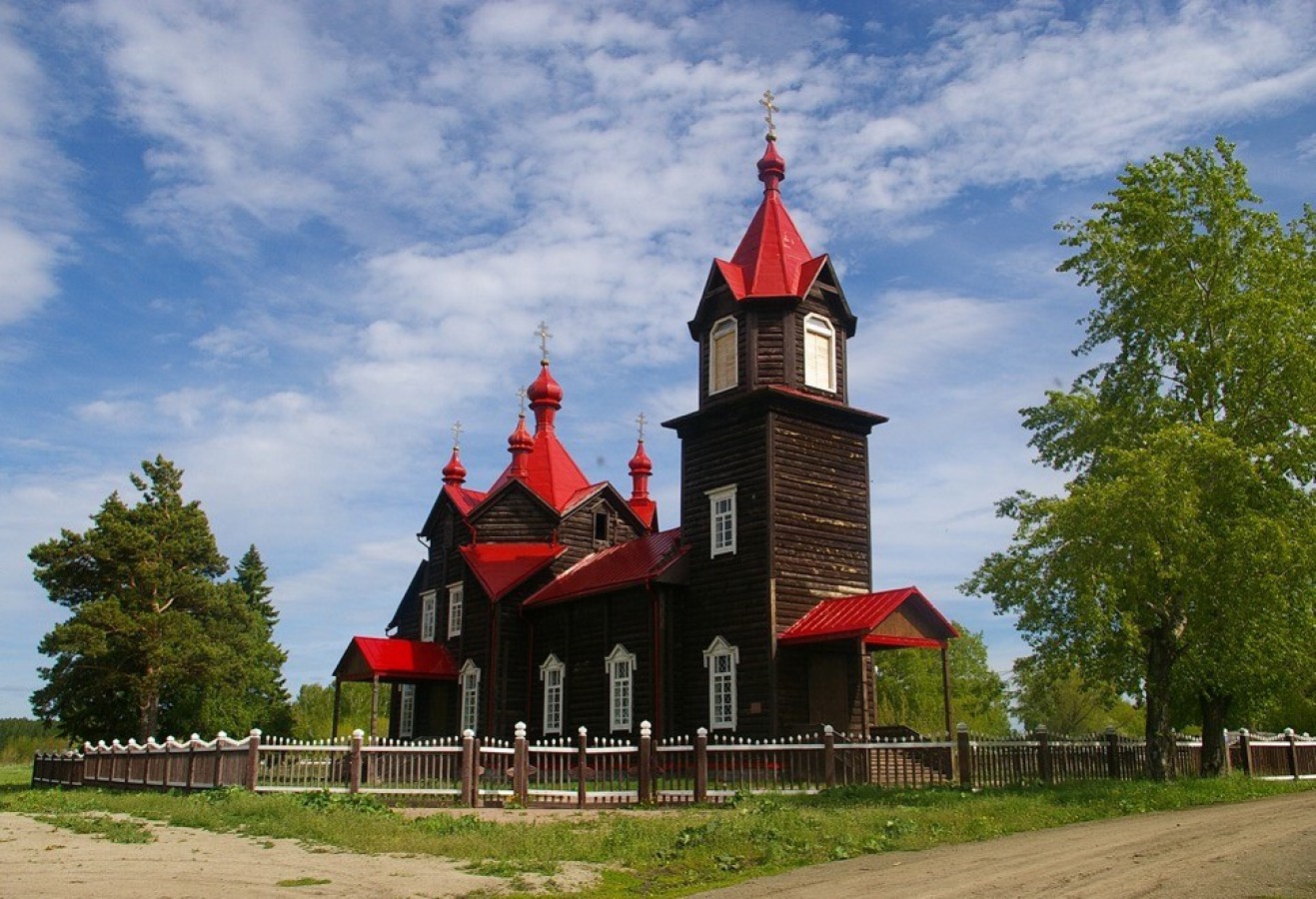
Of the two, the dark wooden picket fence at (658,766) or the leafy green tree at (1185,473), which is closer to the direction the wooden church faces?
the leafy green tree

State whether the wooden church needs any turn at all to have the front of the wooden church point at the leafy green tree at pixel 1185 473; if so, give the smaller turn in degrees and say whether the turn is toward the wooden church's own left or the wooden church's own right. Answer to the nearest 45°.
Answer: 0° — it already faces it

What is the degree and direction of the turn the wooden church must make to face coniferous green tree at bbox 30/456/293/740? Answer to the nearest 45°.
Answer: approximately 180°

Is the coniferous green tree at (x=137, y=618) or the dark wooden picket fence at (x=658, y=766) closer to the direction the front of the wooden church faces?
the dark wooden picket fence

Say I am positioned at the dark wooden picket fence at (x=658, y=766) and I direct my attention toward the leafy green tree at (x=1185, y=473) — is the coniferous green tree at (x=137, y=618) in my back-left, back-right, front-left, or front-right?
back-left

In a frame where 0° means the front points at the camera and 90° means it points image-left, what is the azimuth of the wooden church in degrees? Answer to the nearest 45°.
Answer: approximately 315°
